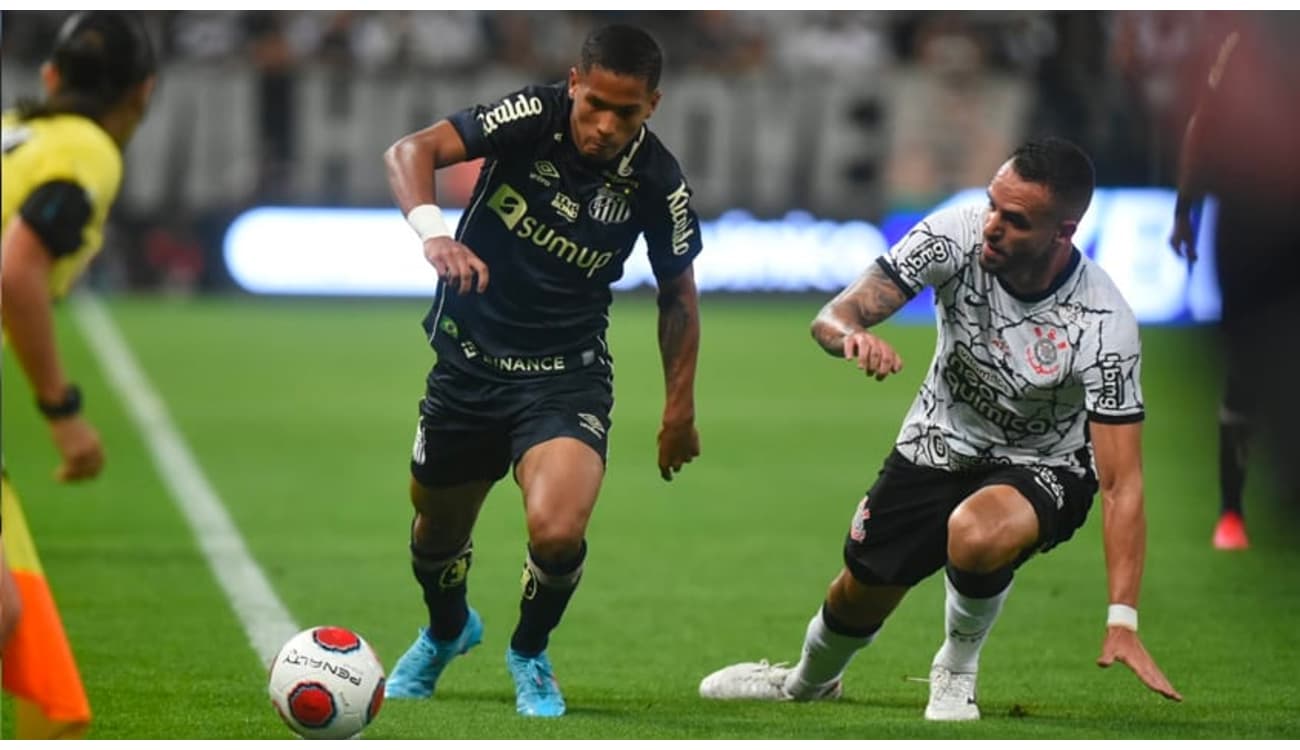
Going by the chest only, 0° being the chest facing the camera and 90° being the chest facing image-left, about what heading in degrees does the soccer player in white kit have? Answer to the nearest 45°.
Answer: approximately 0°

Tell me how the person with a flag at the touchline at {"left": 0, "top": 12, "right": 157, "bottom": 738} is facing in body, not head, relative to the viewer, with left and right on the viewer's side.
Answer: facing away from the viewer and to the right of the viewer

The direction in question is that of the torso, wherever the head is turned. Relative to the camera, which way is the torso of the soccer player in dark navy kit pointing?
toward the camera
